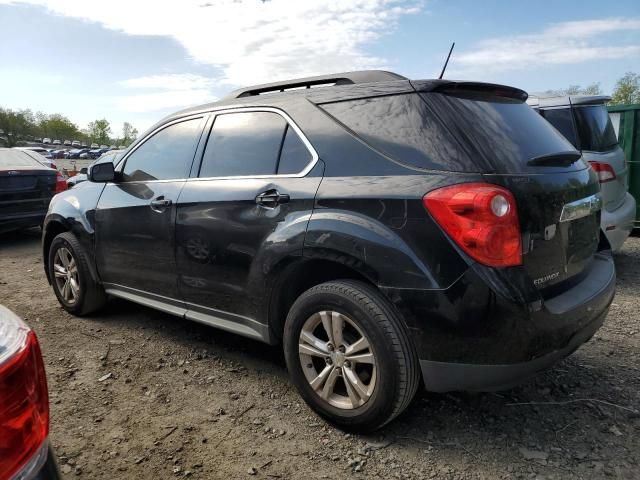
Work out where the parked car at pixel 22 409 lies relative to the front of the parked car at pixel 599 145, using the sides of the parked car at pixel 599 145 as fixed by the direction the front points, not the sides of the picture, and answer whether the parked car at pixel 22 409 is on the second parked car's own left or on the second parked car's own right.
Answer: on the second parked car's own left

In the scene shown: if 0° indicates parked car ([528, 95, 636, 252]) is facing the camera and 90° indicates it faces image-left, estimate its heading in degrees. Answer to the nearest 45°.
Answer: approximately 135°

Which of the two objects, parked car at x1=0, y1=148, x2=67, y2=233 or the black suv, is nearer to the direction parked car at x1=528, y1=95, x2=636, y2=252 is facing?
the parked car

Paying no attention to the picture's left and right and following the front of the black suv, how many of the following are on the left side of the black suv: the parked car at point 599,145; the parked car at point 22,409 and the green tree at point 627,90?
1

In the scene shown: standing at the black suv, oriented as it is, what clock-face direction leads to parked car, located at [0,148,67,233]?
The parked car is roughly at 12 o'clock from the black suv.

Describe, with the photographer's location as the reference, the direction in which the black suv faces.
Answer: facing away from the viewer and to the left of the viewer

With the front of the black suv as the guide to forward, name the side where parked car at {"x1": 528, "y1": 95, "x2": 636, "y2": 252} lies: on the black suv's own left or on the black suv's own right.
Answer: on the black suv's own right

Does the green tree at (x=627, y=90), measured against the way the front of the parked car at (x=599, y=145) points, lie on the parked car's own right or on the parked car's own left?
on the parked car's own right

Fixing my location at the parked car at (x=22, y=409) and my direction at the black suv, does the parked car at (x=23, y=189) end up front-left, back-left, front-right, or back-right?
front-left

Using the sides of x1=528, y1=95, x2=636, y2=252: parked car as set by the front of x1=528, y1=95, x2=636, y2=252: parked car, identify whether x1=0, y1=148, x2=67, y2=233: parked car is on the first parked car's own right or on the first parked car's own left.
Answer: on the first parked car's own left

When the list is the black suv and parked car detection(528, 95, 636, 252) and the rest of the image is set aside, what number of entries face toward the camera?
0
